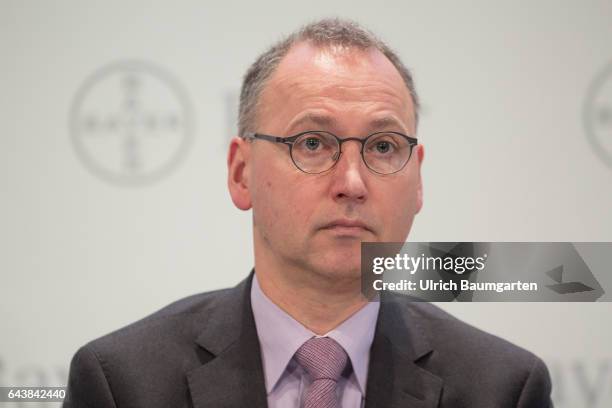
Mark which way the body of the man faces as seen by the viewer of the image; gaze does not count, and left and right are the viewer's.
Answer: facing the viewer
